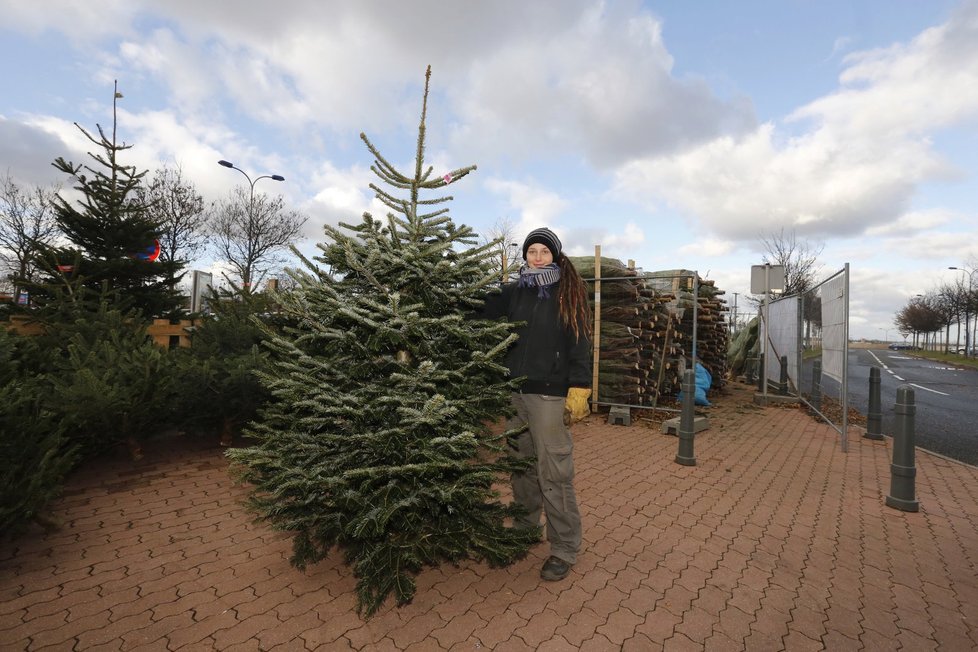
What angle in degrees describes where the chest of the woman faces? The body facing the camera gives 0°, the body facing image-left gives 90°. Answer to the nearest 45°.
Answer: approximately 45°

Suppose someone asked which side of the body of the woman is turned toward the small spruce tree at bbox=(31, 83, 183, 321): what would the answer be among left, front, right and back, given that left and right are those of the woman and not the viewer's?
right

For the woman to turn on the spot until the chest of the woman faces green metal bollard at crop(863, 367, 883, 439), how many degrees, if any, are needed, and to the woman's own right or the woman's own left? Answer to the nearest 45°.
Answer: approximately 180°

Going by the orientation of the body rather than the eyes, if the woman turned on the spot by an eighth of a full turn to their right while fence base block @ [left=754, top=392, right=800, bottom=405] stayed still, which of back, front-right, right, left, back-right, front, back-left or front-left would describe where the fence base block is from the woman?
back-right

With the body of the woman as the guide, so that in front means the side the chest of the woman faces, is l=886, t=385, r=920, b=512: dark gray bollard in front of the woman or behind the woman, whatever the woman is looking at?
behind

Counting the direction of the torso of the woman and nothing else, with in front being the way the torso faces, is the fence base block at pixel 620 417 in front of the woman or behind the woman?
behind

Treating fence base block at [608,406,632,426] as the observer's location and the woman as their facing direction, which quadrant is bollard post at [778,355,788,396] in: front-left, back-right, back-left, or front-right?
back-left
